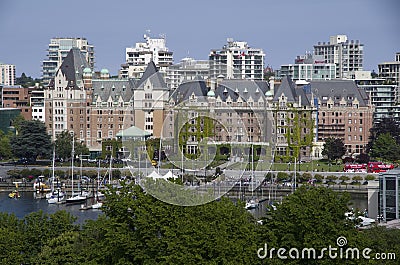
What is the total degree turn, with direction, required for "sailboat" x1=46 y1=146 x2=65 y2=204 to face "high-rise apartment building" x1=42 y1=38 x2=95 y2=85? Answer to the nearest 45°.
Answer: approximately 135° to its right

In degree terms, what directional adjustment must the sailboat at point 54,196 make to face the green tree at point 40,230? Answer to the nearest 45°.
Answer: approximately 45° to its left

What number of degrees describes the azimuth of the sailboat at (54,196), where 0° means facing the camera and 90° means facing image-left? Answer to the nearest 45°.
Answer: approximately 45°

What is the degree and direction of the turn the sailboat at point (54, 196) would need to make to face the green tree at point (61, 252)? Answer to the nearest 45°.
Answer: approximately 45° to its left

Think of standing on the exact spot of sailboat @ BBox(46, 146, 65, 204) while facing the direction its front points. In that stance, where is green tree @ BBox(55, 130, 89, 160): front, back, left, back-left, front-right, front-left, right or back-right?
back-right

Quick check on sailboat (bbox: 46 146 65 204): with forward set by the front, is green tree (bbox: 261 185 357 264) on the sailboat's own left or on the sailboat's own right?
on the sailboat's own left

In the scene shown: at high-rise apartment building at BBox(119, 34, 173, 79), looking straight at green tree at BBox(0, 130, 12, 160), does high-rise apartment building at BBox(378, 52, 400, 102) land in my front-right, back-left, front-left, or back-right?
back-left
